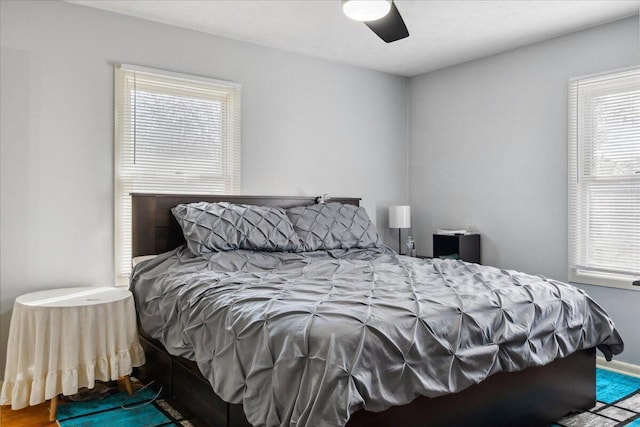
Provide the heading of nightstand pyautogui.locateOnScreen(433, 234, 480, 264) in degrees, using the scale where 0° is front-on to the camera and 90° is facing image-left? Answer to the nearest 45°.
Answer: approximately 45°

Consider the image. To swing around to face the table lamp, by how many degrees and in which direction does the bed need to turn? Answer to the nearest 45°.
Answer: approximately 135° to its left

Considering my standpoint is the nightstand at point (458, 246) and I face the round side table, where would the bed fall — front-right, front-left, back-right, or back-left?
front-left

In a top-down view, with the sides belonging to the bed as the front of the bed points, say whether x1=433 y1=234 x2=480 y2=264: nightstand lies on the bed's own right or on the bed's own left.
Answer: on the bed's own left

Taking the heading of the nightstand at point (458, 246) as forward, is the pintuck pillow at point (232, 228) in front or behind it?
in front

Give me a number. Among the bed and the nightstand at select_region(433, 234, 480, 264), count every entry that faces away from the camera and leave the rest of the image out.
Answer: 0

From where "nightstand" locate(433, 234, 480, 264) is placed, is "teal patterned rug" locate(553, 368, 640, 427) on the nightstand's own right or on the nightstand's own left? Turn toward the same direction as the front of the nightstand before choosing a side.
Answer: on the nightstand's own left

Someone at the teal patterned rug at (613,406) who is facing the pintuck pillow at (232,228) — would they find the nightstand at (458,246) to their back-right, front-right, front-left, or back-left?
front-right
